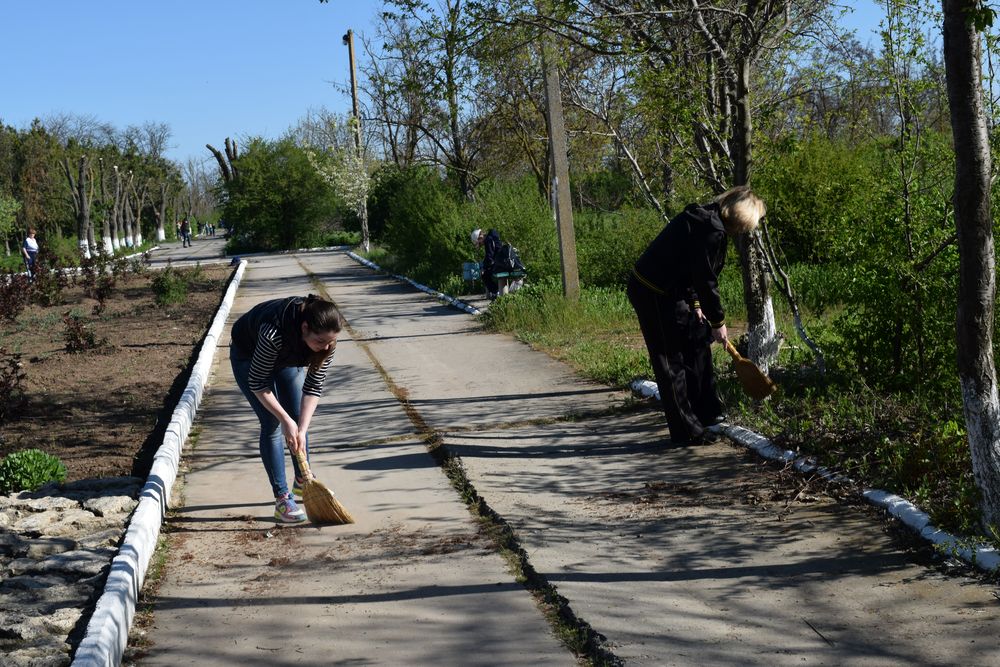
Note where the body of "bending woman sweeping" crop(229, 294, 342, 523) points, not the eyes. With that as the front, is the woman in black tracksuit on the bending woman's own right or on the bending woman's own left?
on the bending woman's own left

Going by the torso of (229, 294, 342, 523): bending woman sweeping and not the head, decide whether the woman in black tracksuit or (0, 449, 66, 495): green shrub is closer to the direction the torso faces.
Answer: the woman in black tracksuit

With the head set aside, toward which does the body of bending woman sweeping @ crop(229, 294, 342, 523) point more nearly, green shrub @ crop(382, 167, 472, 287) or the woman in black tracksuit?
the woman in black tracksuit

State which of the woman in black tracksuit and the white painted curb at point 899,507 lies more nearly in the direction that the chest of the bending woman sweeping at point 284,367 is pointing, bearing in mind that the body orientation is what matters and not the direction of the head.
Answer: the white painted curb

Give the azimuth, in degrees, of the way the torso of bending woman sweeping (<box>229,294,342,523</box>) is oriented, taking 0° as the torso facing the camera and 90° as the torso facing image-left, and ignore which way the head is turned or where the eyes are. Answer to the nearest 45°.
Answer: approximately 315°

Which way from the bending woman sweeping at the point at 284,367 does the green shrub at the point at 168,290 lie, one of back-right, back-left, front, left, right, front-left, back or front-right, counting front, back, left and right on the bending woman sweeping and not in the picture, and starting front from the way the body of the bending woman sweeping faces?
back-left

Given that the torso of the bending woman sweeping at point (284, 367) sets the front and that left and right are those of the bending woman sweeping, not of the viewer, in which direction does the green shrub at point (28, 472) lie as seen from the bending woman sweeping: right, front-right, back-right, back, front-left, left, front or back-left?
back

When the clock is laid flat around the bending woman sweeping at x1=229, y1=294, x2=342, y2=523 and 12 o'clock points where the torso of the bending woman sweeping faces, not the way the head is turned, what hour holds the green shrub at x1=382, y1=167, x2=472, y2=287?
The green shrub is roughly at 8 o'clock from the bending woman sweeping.
